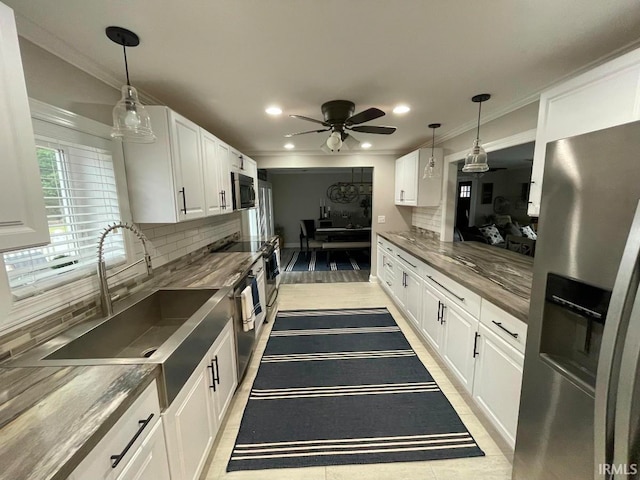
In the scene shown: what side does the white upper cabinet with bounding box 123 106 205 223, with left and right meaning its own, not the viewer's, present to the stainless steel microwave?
left

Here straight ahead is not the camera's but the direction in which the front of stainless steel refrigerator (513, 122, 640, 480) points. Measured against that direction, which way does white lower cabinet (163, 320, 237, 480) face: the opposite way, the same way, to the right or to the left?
the opposite way

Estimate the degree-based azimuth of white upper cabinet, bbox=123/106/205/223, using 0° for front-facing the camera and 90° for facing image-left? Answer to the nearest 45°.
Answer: approximately 315°

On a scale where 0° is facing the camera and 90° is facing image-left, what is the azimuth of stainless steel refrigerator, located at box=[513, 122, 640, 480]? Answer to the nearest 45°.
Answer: approximately 45°

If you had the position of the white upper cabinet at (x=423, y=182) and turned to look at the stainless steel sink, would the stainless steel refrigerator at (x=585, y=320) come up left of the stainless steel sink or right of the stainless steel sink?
left

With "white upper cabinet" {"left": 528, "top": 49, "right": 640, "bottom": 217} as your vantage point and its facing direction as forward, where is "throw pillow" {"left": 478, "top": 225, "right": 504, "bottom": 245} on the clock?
The throw pillow is roughly at 4 o'clock from the white upper cabinet.

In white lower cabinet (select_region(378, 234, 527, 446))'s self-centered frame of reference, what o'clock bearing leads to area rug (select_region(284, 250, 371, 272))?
The area rug is roughly at 3 o'clock from the white lower cabinet.

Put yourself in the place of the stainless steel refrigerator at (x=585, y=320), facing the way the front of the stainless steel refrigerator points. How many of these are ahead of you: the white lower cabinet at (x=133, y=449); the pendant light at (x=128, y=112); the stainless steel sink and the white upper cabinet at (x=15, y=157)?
4

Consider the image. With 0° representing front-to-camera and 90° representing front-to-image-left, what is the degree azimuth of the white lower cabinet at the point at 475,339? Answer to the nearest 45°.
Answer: approximately 45°

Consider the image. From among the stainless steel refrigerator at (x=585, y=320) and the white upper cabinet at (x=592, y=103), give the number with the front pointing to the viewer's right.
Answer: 0

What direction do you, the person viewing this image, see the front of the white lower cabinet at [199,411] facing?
facing the viewer and to the right of the viewer

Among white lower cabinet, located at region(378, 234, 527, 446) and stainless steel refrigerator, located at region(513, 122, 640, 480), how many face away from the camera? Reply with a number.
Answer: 0

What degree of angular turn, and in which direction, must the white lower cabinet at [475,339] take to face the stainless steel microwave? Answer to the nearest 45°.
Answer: approximately 45° to its right

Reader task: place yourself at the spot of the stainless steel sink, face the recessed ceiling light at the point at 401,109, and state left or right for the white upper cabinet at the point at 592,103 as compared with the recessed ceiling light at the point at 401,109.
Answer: right

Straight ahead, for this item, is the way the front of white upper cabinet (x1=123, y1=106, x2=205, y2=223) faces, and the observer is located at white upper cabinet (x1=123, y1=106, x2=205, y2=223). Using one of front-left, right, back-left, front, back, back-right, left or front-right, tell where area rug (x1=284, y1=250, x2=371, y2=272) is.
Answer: left
